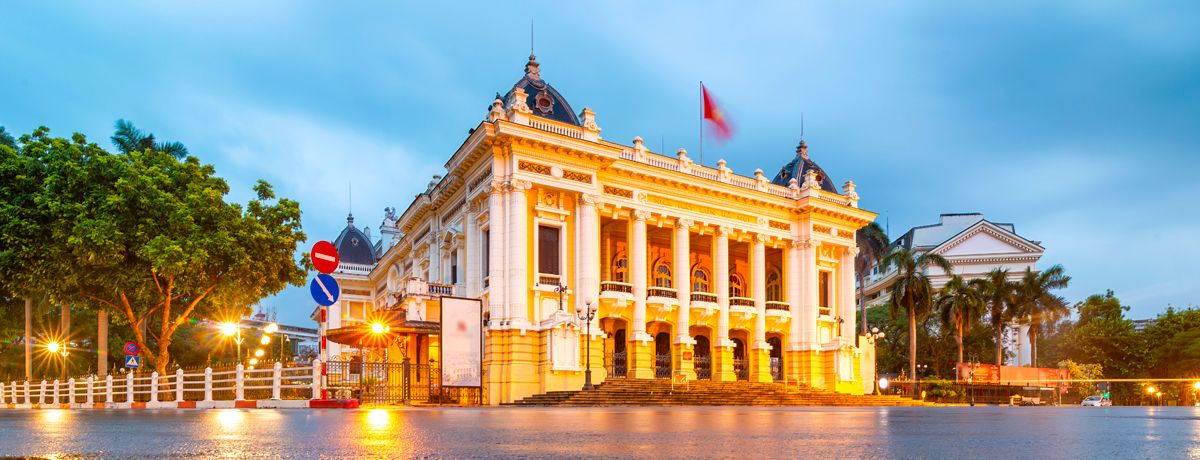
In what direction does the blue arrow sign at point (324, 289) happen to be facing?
toward the camera

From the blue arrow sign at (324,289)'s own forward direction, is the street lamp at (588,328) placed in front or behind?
behind

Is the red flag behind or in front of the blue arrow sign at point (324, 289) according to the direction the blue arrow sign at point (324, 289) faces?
behind
